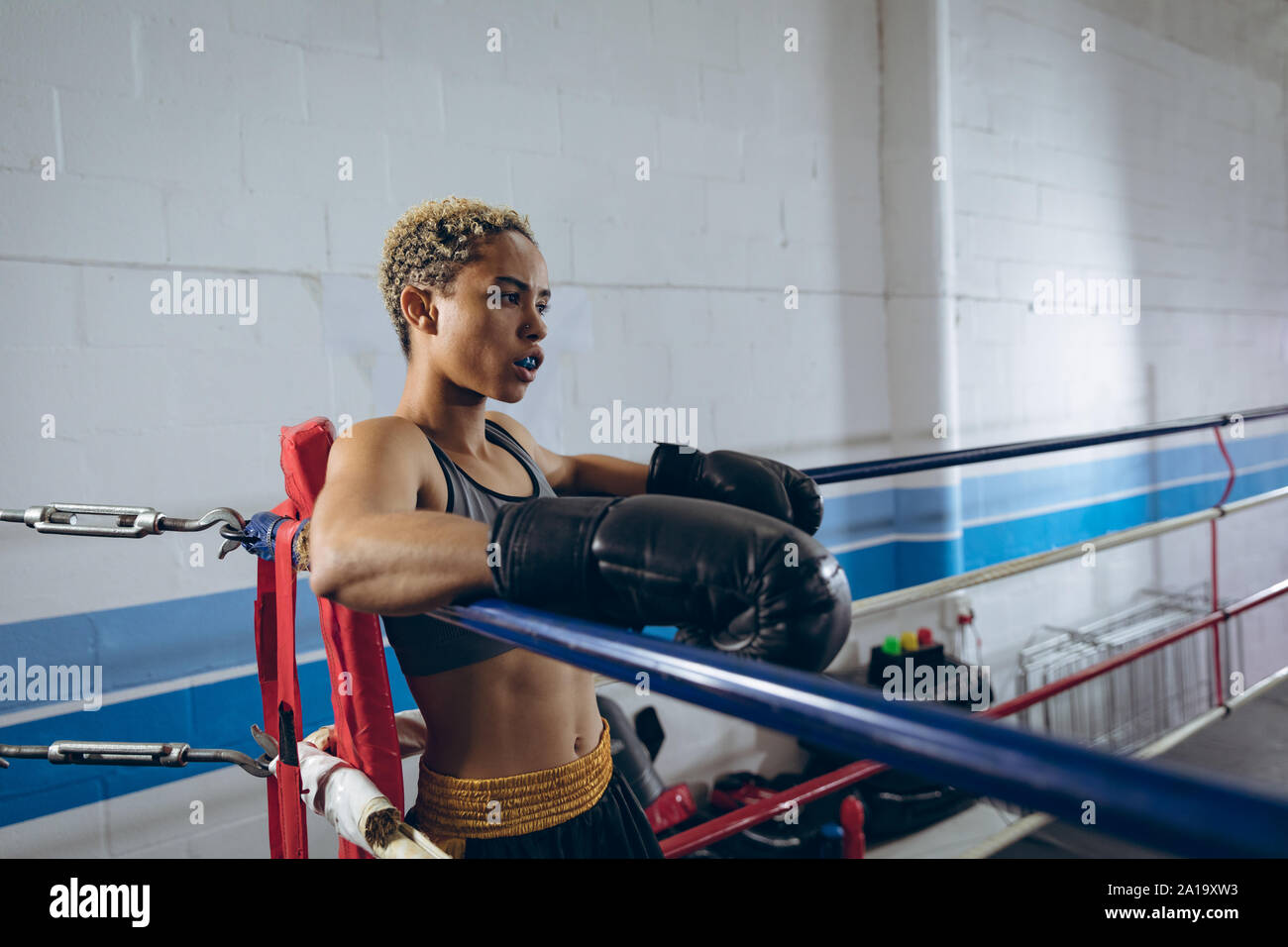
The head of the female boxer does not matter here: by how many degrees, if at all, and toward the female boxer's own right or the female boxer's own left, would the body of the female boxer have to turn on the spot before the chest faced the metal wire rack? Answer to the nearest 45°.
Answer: approximately 90° to the female boxer's own left

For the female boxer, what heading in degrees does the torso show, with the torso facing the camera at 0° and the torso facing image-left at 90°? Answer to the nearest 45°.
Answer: approximately 315°

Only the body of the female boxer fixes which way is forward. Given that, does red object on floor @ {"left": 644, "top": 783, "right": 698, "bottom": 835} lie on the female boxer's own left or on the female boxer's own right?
on the female boxer's own left

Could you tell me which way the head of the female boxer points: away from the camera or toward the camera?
toward the camera
